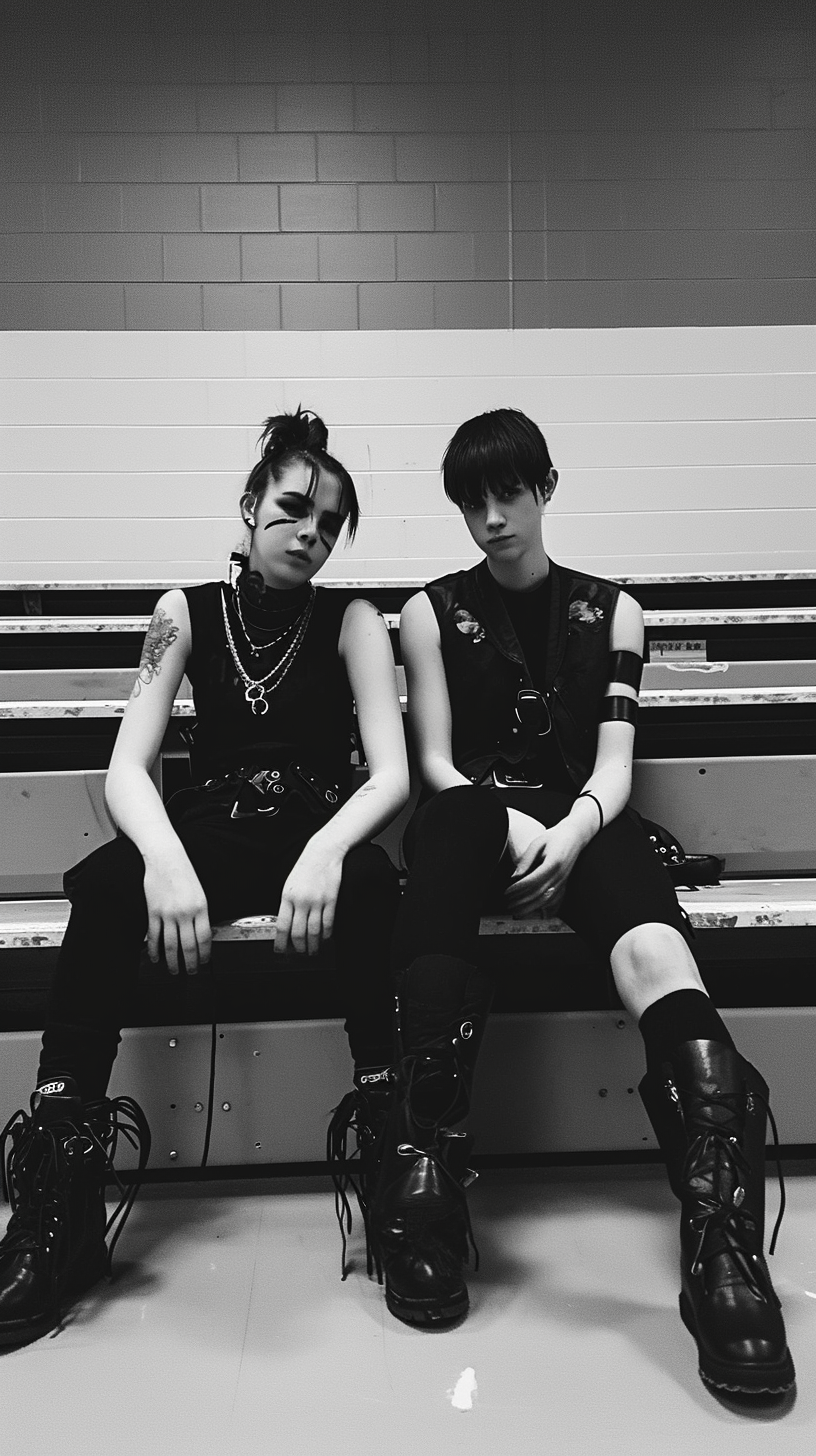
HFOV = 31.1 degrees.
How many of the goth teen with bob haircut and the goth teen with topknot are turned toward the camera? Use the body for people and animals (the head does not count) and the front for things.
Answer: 2

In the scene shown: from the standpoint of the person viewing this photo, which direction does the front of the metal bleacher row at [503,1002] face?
facing the viewer

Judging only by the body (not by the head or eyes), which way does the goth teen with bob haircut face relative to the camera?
toward the camera

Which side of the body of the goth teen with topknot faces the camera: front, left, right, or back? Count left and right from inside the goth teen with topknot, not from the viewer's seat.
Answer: front
